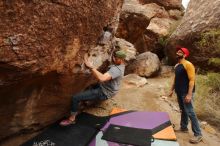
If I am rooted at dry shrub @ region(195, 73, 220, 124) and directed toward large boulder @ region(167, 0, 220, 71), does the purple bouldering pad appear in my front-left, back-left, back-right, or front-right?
back-left

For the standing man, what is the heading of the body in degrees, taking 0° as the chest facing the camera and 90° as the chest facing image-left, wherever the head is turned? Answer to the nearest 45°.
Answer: approximately 45°

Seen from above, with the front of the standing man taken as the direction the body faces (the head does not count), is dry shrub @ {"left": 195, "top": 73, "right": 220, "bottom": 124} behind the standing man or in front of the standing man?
behind

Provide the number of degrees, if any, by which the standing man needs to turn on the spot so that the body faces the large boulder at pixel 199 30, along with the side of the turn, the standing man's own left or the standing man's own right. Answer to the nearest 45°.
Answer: approximately 135° to the standing man's own right

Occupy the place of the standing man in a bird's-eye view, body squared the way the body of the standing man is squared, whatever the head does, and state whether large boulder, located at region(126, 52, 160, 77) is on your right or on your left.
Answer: on your right
